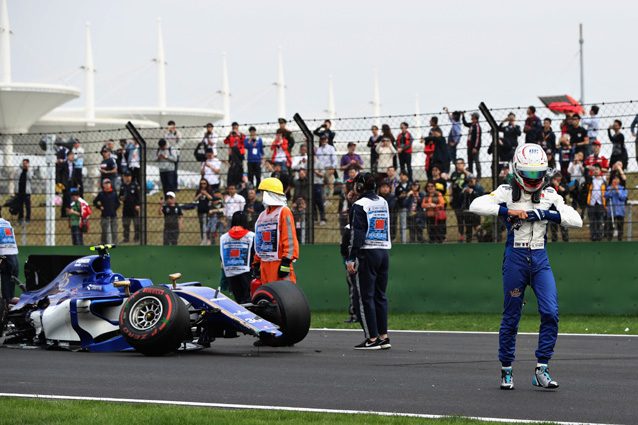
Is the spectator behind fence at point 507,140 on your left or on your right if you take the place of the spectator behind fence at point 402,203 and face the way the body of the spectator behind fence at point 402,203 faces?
on your left

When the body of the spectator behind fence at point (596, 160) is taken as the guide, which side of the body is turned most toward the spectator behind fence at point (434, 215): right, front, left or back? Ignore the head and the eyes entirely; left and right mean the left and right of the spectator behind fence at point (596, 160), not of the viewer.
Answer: right

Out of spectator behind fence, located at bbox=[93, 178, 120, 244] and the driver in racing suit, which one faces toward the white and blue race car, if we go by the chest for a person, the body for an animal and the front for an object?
the spectator behind fence

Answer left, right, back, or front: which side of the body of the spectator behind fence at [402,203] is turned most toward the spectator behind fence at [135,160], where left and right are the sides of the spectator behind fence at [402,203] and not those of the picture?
right

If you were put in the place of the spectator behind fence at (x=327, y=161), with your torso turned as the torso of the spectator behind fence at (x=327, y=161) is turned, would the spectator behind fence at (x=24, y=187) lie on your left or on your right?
on your right
